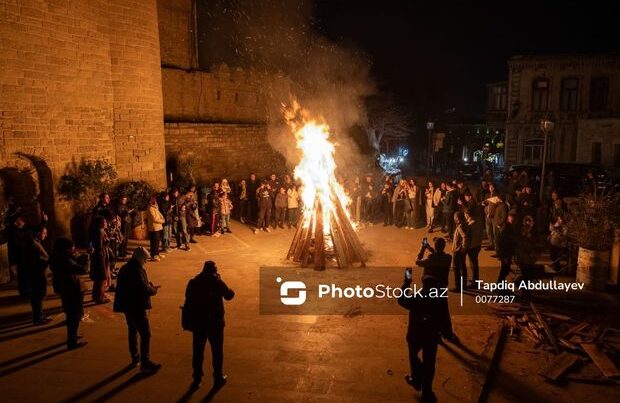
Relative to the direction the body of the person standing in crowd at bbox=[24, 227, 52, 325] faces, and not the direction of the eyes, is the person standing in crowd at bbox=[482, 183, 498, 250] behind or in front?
in front

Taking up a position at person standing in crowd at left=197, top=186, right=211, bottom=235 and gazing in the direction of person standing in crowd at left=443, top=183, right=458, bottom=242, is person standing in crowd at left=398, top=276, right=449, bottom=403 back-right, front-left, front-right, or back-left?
front-right

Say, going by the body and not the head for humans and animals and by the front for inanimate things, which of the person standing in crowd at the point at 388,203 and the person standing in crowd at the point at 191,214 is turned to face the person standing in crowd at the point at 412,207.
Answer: the person standing in crowd at the point at 191,214

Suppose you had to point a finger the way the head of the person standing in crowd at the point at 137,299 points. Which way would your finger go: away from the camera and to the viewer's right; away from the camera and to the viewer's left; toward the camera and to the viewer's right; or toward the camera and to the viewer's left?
away from the camera and to the viewer's right

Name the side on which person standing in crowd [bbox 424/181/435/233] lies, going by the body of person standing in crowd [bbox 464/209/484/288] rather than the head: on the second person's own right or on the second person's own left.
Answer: on the second person's own right

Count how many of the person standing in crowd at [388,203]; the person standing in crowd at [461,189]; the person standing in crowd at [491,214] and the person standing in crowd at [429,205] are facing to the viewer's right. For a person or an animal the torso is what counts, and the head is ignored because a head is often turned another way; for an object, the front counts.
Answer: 0

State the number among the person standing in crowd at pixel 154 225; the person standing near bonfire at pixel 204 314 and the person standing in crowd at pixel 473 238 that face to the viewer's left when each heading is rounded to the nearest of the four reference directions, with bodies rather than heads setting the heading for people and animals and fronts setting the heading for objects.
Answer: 1

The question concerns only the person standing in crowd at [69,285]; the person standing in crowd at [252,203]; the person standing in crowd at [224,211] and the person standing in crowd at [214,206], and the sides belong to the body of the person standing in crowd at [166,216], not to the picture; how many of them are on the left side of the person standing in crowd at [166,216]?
3

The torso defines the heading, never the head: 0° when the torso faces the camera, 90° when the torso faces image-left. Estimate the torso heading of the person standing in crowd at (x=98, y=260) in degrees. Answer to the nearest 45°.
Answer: approximately 270°

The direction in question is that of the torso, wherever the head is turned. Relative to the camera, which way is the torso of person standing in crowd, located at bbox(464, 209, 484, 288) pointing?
to the viewer's left

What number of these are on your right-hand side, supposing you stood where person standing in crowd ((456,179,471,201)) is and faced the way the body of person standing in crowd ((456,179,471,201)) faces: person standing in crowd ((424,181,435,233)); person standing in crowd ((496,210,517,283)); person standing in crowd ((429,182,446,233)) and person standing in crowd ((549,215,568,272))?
2

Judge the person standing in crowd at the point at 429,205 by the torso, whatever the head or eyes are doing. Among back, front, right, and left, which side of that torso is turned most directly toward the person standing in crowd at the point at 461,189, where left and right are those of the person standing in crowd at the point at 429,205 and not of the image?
left

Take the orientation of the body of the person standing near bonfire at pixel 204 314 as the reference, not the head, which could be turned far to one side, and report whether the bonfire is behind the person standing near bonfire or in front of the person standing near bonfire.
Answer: in front
